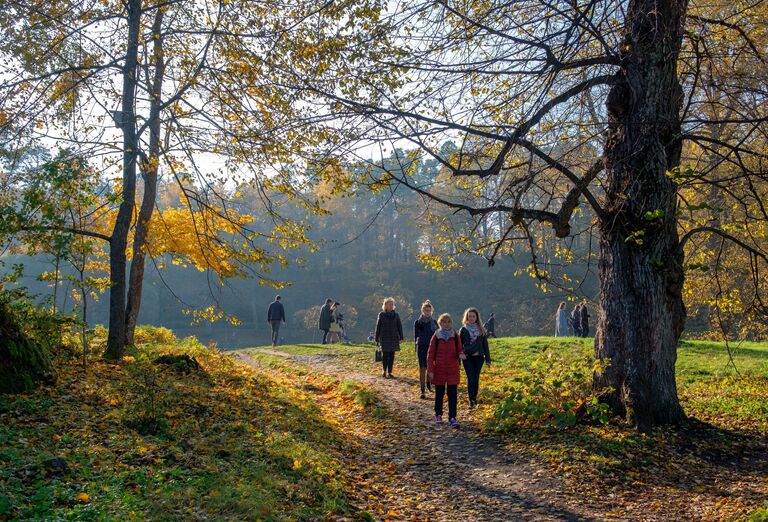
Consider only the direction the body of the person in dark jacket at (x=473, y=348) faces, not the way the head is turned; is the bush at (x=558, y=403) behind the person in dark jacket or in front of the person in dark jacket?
in front

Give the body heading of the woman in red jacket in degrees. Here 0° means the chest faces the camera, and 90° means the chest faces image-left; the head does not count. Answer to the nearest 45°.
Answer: approximately 0°

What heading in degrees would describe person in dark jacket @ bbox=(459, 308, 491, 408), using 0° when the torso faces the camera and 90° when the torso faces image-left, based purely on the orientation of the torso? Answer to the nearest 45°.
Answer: approximately 0°
